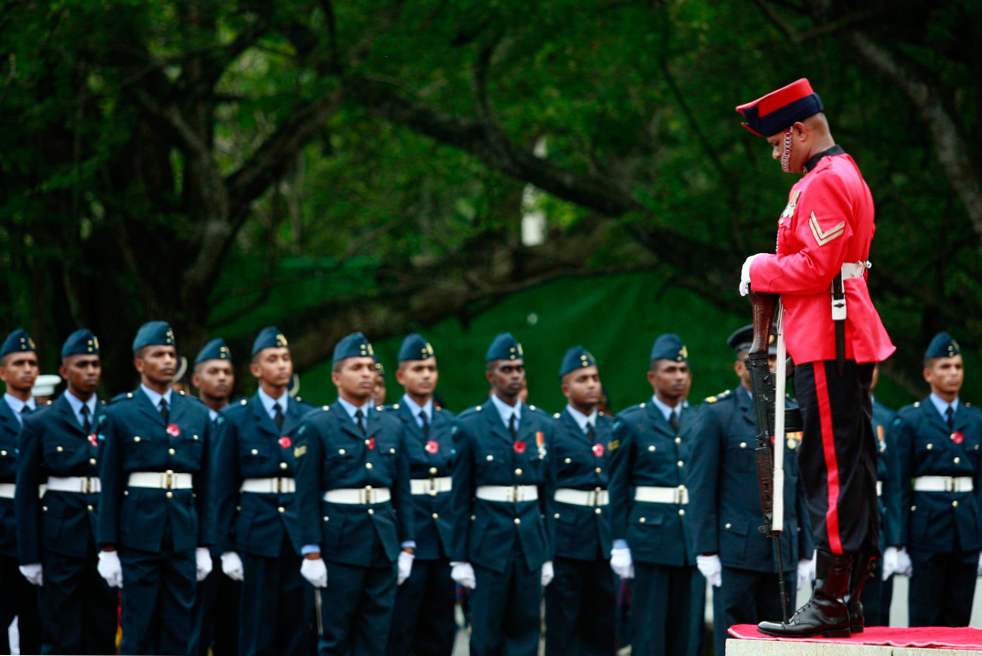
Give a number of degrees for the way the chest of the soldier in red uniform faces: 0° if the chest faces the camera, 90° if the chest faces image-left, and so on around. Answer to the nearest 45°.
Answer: approximately 90°

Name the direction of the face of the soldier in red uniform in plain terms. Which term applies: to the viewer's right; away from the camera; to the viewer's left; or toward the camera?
to the viewer's left
